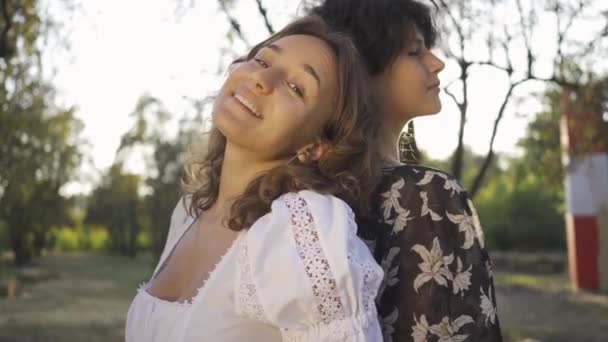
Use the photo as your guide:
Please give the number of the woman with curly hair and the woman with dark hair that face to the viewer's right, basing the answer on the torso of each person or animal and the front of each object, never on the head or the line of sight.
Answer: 1

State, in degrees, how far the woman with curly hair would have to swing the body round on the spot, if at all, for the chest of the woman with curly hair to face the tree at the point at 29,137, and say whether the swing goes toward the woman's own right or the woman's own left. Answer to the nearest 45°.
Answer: approximately 135° to the woman's own right

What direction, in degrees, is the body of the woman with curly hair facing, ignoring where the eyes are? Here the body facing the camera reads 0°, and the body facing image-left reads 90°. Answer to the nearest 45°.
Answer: approximately 45°

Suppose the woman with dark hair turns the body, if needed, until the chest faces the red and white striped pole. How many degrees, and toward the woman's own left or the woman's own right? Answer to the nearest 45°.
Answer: approximately 90° to the woman's own left

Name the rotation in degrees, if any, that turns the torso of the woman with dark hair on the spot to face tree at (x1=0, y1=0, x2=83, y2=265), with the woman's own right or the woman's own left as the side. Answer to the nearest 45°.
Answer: approximately 135° to the woman's own left

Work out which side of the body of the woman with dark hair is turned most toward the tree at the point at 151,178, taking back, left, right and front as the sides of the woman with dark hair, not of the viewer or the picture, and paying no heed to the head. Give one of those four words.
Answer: left

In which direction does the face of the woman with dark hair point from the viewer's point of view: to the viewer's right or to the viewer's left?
to the viewer's right

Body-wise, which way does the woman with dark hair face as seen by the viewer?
to the viewer's right

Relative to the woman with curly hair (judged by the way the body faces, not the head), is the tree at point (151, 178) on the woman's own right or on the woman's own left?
on the woman's own right

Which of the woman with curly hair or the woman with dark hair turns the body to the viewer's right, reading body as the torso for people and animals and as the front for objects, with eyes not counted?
the woman with dark hair

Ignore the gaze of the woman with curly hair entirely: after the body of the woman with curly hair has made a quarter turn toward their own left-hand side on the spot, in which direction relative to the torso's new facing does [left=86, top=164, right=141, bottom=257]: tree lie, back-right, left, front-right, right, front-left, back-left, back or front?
back-left
